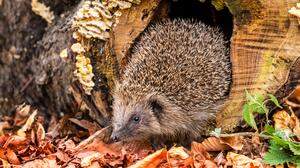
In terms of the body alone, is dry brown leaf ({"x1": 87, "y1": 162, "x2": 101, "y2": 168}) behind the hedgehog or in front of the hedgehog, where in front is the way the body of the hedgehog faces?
in front

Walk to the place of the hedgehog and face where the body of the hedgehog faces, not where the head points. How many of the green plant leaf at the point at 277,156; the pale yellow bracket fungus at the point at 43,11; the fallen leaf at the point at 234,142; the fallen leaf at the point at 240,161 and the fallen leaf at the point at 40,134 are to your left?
3

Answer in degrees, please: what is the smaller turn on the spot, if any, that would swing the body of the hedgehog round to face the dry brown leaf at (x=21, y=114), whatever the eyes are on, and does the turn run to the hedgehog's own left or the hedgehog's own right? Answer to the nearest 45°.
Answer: approximately 45° to the hedgehog's own right

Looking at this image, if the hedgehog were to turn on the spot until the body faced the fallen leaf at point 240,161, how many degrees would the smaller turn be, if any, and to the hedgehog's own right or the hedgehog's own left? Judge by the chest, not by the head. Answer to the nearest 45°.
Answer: approximately 90° to the hedgehog's own left

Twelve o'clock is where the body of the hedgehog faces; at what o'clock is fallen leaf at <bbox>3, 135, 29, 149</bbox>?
The fallen leaf is roughly at 1 o'clock from the hedgehog.

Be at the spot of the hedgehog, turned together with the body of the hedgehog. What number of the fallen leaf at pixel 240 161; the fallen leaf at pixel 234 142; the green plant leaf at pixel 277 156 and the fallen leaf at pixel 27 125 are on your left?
3

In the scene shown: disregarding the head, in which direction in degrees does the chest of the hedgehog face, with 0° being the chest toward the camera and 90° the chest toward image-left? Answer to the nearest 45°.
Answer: approximately 45°

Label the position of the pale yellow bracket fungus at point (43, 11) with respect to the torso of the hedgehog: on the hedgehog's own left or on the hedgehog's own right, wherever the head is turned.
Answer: on the hedgehog's own right

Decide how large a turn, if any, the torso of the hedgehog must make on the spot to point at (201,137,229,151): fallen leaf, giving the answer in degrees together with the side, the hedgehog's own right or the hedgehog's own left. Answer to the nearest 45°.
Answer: approximately 90° to the hedgehog's own left

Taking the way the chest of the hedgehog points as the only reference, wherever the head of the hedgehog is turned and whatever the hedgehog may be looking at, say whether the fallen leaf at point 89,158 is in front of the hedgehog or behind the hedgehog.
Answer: in front
